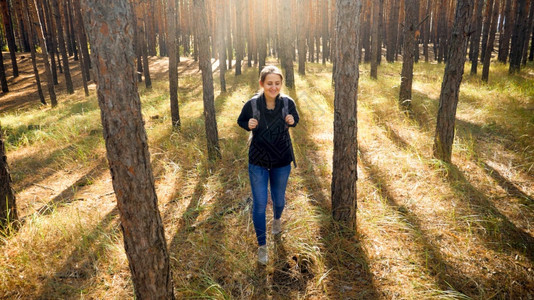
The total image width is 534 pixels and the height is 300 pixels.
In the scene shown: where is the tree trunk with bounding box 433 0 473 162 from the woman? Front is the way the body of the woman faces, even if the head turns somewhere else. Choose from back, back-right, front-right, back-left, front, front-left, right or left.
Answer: back-left

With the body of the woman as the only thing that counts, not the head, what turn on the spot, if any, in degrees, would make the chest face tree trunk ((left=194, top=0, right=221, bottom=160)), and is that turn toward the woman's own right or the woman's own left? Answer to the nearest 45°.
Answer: approximately 180°

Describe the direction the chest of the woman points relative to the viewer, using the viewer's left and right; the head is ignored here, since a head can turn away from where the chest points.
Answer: facing the viewer

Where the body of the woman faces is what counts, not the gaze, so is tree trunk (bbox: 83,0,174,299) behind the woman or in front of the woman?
in front
